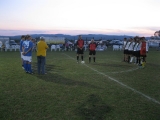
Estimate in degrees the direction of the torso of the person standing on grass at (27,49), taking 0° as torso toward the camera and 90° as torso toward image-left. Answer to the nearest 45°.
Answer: approximately 225°
